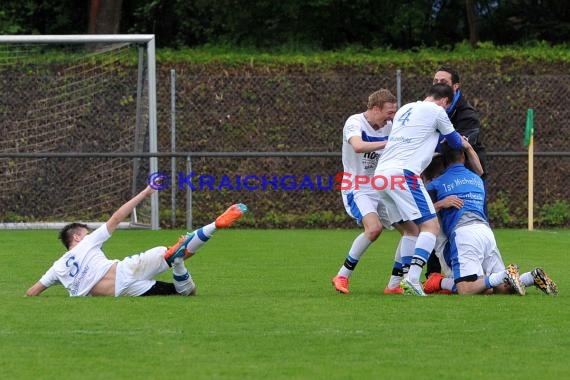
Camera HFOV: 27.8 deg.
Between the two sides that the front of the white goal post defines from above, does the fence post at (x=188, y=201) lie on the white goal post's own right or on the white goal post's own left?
on the white goal post's own left

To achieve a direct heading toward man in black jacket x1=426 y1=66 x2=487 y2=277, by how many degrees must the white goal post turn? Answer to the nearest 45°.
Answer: approximately 45° to its left

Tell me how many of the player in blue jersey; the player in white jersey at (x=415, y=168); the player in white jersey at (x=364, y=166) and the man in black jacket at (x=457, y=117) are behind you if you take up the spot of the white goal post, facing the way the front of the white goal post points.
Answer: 0

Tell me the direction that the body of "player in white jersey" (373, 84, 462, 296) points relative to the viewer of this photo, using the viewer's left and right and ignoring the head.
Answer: facing away from the viewer and to the right of the viewer

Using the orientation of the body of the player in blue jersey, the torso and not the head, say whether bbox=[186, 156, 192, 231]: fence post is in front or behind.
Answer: in front

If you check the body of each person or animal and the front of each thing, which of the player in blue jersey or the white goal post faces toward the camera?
the white goal post

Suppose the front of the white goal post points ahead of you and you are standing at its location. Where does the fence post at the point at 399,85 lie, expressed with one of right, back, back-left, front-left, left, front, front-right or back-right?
left

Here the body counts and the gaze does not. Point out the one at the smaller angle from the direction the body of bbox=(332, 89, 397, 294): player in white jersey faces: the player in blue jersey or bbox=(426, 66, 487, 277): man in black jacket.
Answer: the player in blue jersey

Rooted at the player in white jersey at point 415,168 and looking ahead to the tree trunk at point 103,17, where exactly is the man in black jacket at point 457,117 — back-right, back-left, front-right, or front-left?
front-right

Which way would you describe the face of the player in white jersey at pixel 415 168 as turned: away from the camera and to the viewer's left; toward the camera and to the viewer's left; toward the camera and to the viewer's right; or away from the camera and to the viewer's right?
away from the camera and to the viewer's right

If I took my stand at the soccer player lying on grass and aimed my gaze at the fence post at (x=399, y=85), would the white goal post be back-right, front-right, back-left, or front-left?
front-left

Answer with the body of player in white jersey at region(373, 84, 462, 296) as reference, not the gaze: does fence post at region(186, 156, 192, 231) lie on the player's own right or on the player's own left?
on the player's own left

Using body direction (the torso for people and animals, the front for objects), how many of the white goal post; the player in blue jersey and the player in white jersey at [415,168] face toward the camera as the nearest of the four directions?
1

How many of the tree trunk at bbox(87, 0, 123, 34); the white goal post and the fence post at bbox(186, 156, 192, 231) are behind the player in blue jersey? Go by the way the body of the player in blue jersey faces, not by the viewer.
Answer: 0

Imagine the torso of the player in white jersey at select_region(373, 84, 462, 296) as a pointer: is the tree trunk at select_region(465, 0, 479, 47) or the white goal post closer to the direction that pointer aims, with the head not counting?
the tree trunk

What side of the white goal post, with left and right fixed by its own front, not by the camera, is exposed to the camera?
front

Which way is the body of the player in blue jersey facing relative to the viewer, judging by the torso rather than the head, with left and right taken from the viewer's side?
facing away from the viewer and to the left of the viewer

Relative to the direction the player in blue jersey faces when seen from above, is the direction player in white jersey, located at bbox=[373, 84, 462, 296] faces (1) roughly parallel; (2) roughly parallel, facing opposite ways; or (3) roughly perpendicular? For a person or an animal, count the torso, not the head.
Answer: roughly perpendicular
